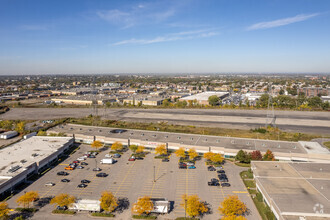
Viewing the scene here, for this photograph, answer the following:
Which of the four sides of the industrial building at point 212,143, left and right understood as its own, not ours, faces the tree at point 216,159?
front

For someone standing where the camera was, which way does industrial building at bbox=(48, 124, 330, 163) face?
facing the viewer

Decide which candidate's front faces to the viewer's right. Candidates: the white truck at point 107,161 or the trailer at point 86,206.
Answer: the white truck

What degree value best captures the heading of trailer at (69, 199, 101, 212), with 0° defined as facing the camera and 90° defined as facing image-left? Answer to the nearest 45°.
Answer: approximately 90°

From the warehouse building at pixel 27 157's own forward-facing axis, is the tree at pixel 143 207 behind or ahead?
ahead

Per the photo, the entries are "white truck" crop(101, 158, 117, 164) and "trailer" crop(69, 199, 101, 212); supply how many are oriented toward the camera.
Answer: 0

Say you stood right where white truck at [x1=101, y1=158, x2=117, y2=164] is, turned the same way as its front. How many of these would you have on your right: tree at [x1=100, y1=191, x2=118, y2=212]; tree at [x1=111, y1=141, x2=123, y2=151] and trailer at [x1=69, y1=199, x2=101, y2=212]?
2

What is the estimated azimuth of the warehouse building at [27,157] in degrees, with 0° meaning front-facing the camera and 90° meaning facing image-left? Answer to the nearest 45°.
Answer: approximately 315°

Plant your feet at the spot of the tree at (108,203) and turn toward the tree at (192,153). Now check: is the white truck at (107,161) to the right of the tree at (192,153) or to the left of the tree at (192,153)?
left

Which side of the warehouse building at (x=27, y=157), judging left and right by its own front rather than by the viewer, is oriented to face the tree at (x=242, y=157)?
front
